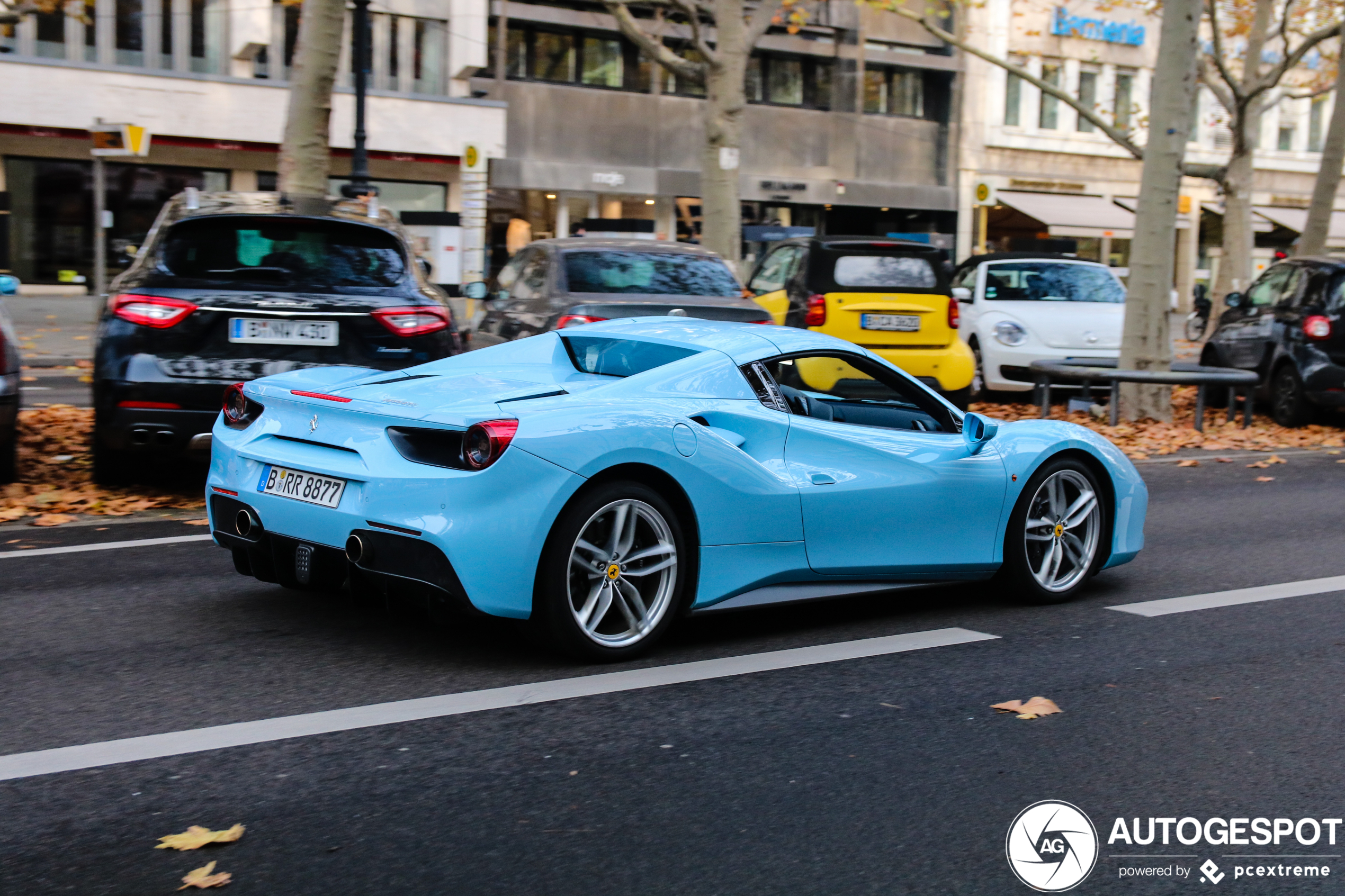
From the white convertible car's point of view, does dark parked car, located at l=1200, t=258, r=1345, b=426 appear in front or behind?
in front

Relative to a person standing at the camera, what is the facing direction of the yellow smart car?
facing away from the viewer and to the left of the viewer

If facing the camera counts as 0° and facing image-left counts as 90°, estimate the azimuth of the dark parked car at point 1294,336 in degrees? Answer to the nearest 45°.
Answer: approximately 135°

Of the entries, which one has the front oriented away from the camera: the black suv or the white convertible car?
the black suv

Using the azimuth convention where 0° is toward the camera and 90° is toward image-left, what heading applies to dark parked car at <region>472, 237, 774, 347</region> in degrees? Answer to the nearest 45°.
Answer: approximately 135°

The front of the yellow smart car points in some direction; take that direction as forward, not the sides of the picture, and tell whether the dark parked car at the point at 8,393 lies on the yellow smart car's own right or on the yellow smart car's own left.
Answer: on the yellow smart car's own left

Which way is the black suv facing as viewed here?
away from the camera

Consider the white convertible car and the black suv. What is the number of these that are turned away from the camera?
1

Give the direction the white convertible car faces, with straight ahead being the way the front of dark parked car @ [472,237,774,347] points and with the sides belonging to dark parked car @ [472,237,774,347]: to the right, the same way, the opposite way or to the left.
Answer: the opposite way

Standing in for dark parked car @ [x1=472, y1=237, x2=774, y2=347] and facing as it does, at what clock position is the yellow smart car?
The yellow smart car is roughly at 3 o'clock from the dark parked car.

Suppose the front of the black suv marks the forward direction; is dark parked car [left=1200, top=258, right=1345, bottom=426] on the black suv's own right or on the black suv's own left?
on the black suv's own right
